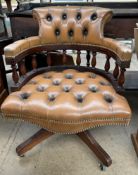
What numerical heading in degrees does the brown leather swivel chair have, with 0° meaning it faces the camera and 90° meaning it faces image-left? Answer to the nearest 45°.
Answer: approximately 0°
